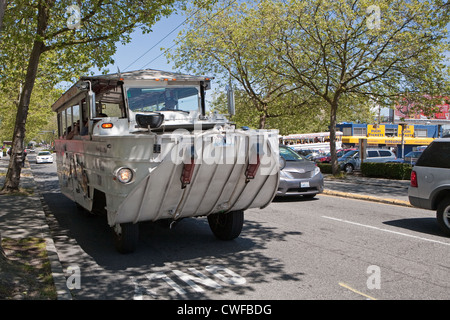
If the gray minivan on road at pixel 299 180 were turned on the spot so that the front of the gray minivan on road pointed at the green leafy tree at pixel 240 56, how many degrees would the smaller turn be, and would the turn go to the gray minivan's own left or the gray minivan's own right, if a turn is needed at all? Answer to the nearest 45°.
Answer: approximately 135° to the gray minivan's own left

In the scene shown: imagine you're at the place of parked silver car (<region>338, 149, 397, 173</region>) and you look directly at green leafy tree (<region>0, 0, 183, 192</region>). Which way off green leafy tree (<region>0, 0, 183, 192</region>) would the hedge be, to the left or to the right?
left

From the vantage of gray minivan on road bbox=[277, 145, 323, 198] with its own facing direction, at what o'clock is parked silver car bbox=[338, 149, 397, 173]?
parked silver car bbox=[338, 149, 397, 173] is roughly at 8 o'clock from gray minivan on road bbox=[277, 145, 323, 198].

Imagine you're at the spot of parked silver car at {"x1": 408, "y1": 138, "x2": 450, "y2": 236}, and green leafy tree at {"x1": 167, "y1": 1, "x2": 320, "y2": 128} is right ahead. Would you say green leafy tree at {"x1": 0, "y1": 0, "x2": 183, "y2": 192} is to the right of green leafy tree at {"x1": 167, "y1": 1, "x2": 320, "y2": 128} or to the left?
left

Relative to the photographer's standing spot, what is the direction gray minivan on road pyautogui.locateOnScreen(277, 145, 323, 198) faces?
facing the viewer and to the right of the viewer

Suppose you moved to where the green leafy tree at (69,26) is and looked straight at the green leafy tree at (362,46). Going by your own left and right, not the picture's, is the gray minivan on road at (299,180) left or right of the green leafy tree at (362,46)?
right

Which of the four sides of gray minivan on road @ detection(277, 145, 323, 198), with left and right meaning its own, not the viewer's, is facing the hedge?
left

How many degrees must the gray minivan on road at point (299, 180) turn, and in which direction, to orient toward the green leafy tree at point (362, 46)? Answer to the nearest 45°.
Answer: approximately 135° to its left
